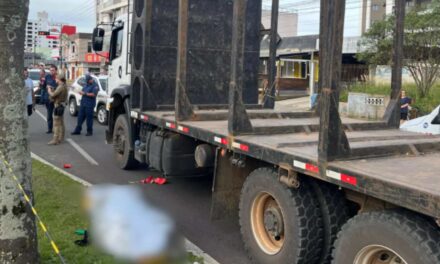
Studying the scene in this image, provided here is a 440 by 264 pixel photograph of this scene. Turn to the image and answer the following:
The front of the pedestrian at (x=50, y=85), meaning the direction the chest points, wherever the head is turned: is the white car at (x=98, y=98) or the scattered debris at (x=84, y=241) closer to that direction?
the scattered debris

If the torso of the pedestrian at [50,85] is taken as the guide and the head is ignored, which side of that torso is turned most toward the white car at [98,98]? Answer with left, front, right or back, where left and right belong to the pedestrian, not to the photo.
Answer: left

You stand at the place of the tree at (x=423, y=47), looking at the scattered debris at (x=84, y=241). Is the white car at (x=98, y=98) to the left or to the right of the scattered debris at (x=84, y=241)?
right

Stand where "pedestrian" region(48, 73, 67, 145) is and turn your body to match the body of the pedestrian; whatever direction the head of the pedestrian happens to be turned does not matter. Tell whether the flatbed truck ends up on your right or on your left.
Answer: on your left

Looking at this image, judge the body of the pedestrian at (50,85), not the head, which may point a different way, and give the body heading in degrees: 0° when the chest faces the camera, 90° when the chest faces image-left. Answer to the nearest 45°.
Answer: approximately 315°

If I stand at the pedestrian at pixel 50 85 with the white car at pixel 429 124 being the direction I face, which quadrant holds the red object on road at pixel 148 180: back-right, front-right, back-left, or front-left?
front-right

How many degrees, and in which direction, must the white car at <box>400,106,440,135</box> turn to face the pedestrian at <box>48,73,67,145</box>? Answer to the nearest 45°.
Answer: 0° — it already faces them

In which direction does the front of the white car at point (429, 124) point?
to the viewer's left
